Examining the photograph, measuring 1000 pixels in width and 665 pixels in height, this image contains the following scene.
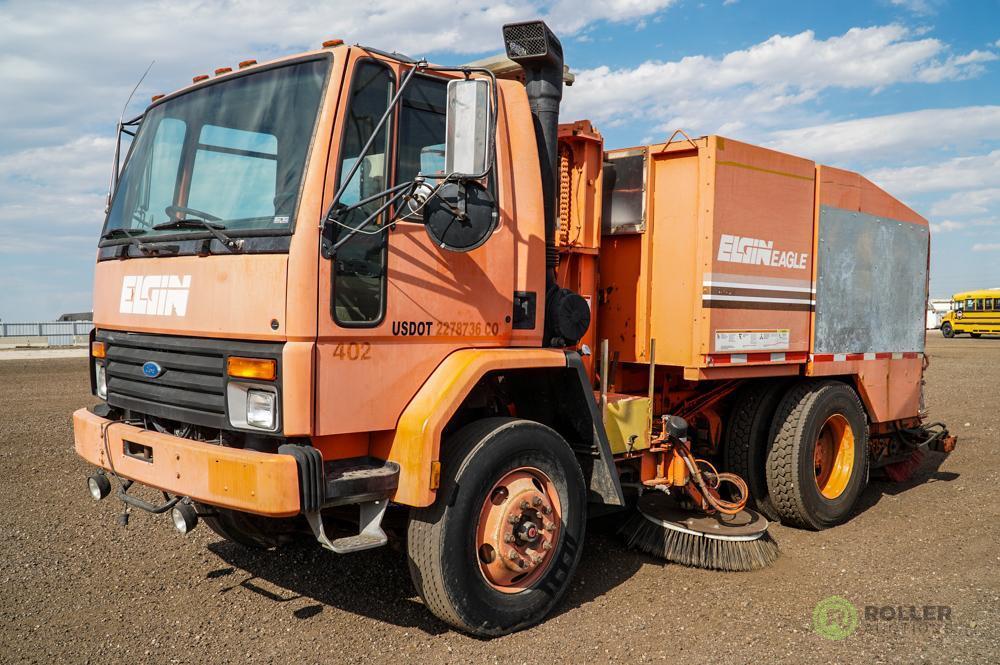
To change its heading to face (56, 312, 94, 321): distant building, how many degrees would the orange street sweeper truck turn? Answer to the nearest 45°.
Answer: approximately 90° to its right

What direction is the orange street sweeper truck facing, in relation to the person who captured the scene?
facing the viewer and to the left of the viewer

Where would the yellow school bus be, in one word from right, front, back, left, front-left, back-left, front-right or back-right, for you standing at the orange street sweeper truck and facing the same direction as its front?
back

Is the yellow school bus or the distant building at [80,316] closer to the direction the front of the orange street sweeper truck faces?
the distant building
